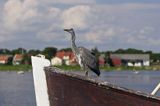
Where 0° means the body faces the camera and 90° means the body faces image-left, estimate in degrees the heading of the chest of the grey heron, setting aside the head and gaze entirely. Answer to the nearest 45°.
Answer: approximately 90°

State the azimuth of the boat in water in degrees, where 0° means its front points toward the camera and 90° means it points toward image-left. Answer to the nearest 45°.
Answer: approximately 90°
